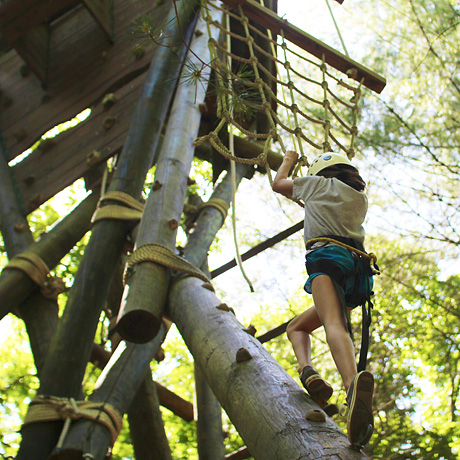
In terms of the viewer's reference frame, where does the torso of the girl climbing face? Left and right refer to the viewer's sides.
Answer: facing away from the viewer and to the left of the viewer

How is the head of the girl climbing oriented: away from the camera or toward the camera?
away from the camera

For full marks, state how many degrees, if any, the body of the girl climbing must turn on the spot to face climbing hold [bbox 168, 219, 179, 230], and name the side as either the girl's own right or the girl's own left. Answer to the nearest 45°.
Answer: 0° — they already face it

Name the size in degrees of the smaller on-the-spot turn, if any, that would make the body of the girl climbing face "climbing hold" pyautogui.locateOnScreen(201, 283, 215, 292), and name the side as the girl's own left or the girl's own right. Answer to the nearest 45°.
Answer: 0° — they already face it
